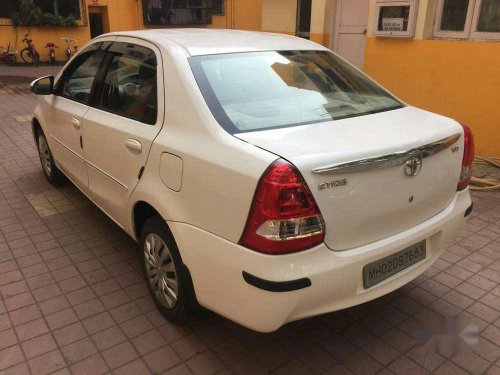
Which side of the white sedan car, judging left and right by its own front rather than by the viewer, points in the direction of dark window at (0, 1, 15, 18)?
front

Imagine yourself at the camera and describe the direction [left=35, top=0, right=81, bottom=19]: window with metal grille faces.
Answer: facing the viewer

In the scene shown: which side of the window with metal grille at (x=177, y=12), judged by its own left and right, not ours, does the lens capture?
front

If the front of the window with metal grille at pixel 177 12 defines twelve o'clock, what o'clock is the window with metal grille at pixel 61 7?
the window with metal grille at pixel 61 7 is roughly at 2 o'clock from the window with metal grille at pixel 177 12.

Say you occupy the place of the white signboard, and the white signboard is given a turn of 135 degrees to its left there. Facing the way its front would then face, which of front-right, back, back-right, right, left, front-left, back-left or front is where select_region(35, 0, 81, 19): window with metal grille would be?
left

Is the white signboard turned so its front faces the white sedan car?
yes

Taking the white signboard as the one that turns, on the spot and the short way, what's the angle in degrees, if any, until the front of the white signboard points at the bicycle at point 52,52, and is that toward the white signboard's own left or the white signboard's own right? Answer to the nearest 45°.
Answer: approximately 135° to the white signboard's own right

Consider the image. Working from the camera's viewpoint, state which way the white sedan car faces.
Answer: facing away from the viewer and to the left of the viewer

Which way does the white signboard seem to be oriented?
toward the camera

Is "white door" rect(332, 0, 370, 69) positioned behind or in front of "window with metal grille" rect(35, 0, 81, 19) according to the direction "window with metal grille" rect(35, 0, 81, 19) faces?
in front

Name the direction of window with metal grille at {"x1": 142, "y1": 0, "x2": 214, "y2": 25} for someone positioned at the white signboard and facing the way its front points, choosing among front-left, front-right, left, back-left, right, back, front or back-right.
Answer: back-right
